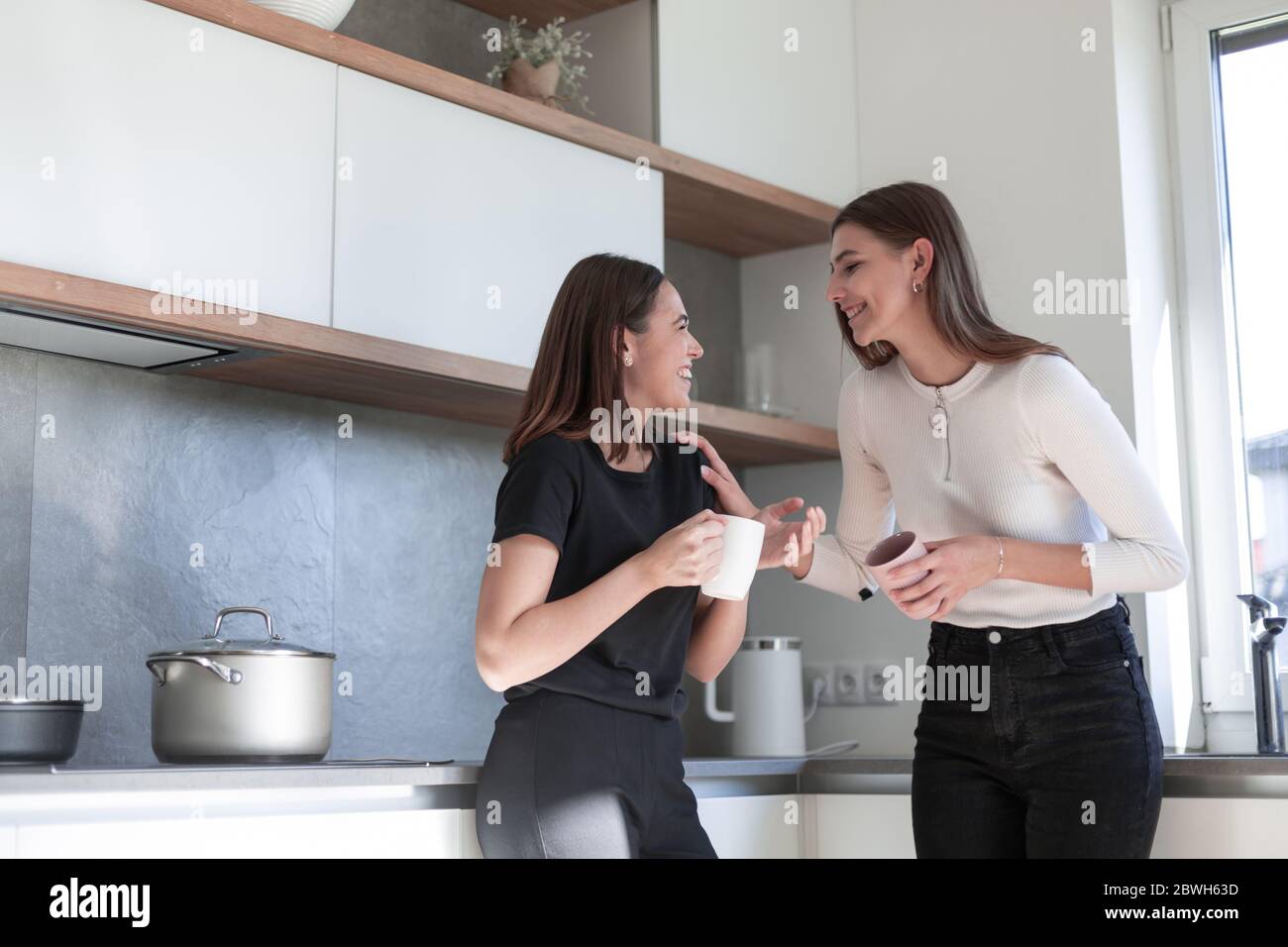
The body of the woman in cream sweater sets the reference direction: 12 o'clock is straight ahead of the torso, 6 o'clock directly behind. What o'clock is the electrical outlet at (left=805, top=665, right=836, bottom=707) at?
The electrical outlet is roughly at 4 o'clock from the woman in cream sweater.

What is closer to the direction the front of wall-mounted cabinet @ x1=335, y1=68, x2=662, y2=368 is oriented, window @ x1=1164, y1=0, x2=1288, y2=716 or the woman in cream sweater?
the woman in cream sweater

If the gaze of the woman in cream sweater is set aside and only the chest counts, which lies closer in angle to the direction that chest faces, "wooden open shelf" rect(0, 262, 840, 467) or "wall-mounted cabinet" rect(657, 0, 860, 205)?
the wooden open shelf

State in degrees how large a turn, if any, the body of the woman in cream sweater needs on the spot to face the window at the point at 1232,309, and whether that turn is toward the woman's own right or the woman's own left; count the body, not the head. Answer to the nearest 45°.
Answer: approximately 180°

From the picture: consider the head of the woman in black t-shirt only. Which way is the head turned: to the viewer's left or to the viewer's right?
to the viewer's right

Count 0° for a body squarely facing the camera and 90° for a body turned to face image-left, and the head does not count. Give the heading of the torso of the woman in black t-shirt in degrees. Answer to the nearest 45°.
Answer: approximately 315°

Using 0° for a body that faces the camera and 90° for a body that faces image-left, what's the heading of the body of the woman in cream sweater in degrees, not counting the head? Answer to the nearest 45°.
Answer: approximately 45°

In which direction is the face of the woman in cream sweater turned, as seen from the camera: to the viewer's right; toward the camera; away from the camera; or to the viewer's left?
to the viewer's left

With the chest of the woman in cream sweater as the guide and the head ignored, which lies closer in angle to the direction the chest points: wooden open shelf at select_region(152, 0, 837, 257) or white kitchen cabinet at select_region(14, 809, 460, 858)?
the white kitchen cabinet

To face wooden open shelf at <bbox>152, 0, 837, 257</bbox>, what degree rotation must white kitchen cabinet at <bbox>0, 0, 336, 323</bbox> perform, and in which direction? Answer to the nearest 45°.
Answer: approximately 90° to its left
